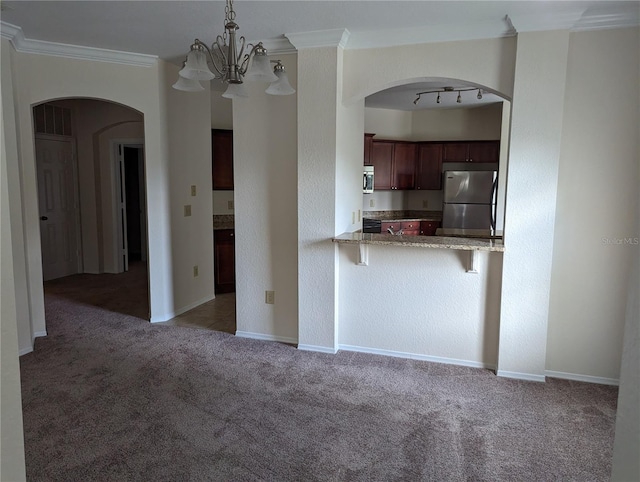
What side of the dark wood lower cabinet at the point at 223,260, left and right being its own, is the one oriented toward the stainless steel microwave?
left

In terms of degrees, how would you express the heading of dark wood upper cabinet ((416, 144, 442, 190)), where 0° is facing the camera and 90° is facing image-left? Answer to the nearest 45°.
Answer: approximately 0°

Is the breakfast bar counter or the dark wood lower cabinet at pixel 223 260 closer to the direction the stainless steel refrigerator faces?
the breakfast bar counter

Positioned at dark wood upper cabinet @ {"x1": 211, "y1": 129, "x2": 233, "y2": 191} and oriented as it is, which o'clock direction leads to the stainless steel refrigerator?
The stainless steel refrigerator is roughly at 9 o'clock from the dark wood upper cabinet.

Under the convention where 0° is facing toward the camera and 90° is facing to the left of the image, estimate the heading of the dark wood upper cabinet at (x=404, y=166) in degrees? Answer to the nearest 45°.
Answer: approximately 0°

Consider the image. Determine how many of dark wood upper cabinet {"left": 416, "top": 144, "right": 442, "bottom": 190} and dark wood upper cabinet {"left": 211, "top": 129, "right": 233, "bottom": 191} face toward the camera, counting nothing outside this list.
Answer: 2
